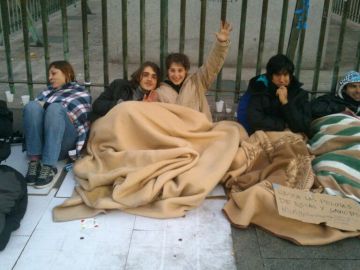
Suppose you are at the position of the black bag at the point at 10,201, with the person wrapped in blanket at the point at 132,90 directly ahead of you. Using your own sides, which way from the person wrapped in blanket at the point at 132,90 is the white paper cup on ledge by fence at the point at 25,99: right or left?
left

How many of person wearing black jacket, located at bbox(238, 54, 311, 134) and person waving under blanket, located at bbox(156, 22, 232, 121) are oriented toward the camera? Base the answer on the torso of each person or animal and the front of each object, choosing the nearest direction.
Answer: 2

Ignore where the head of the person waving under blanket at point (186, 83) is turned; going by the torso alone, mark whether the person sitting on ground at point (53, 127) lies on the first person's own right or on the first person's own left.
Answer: on the first person's own right

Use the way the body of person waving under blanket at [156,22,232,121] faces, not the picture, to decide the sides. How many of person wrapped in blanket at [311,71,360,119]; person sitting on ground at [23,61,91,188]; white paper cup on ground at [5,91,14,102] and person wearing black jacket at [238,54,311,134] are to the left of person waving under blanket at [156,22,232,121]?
2

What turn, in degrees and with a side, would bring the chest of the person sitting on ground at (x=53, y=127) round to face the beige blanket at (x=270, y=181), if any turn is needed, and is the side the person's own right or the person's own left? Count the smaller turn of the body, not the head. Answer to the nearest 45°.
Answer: approximately 90° to the person's own left

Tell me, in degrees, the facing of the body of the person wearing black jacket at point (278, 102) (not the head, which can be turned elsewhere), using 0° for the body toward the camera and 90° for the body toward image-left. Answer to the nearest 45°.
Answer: approximately 0°

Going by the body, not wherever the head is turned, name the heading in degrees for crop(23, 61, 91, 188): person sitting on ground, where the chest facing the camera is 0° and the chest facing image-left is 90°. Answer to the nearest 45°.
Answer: approximately 45°

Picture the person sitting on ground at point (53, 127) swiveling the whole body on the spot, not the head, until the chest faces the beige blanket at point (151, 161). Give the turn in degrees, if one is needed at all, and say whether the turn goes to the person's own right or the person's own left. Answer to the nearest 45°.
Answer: approximately 90° to the person's own left

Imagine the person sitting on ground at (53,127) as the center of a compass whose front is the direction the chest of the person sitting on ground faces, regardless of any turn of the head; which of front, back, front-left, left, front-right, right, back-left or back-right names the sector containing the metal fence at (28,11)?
back-right

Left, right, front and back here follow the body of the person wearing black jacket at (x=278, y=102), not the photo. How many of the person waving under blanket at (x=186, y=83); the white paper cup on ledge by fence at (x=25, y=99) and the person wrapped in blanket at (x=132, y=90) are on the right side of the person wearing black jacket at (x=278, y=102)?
3

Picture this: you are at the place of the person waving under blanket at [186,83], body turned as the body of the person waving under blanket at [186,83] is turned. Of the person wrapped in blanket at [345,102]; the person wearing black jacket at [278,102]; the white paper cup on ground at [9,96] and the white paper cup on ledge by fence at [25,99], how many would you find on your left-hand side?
2
